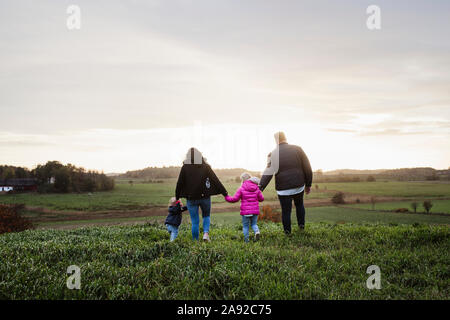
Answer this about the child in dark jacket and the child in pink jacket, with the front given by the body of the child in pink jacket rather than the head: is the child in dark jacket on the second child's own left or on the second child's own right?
on the second child's own left

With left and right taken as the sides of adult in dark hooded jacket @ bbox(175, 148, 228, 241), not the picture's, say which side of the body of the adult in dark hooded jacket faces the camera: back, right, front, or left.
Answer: back

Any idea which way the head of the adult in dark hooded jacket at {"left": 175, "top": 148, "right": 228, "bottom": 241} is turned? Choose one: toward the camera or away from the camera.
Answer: away from the camera

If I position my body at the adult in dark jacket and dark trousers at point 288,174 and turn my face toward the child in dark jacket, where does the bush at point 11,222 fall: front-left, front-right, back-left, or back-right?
front-right

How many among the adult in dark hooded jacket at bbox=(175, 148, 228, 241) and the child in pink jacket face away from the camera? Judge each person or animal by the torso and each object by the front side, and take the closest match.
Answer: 2

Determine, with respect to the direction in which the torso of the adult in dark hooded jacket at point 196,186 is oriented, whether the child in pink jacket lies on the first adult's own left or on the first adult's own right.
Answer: on the first adult's own right

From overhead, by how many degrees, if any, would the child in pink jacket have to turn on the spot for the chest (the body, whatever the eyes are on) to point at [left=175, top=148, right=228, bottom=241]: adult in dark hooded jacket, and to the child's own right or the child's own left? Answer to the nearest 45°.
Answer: approximately 90° to the child's own left

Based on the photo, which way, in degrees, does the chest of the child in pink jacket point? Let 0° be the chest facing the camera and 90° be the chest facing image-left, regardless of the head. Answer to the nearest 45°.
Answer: approximately 180°

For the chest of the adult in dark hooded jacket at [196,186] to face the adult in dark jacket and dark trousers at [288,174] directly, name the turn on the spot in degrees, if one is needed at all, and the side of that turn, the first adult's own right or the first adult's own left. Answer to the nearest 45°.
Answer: approximately 90° to the first adult's own right

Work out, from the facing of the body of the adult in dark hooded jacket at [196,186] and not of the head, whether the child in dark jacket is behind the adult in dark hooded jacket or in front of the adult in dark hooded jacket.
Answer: in front
